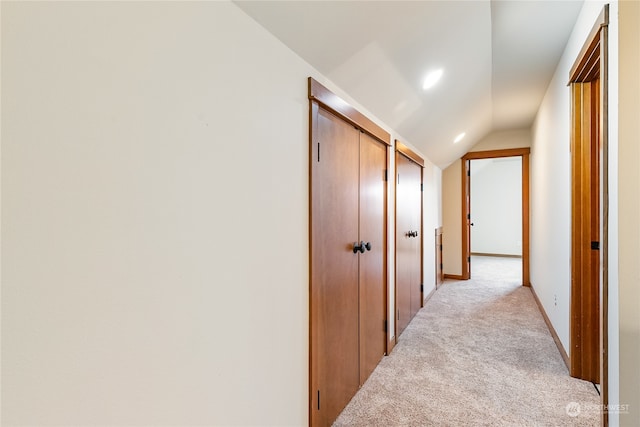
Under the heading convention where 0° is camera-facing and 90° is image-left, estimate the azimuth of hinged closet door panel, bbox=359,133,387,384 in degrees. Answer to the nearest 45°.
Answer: approximately 315°

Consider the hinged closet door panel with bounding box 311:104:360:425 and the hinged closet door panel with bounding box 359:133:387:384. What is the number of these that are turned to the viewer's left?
0

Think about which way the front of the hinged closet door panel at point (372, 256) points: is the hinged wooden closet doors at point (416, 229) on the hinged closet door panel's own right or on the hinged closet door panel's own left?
on the hinged closet door panel's own left

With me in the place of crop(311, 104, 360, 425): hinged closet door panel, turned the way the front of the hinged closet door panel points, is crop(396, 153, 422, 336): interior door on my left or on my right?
on my left

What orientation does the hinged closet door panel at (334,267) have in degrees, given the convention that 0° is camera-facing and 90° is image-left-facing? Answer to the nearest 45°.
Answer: approximately 315°
